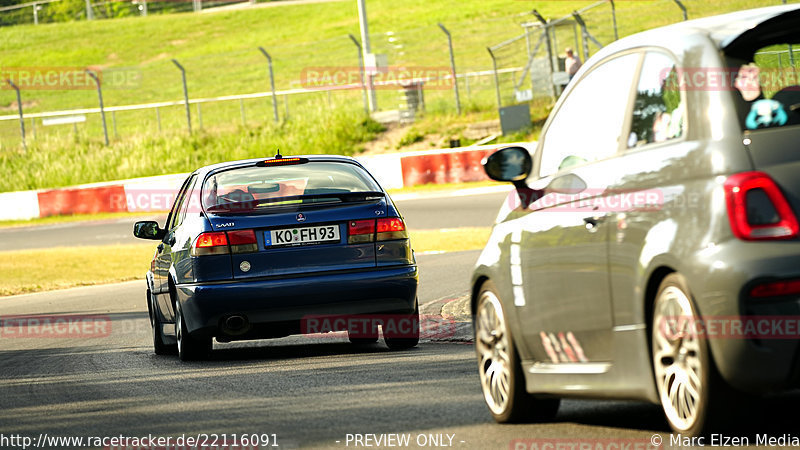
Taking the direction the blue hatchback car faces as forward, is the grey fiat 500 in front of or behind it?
behind

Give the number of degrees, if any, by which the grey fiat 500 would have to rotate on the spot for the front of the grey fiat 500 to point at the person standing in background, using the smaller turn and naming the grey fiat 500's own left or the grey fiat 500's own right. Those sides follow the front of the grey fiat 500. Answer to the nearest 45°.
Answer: approximately 45° to the grey fiat 500's own right

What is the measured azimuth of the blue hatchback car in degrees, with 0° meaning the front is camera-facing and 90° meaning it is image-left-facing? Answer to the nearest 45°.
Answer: approximately 180°

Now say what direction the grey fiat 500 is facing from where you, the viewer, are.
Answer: facing away from the viewer and to the left of the viewer
